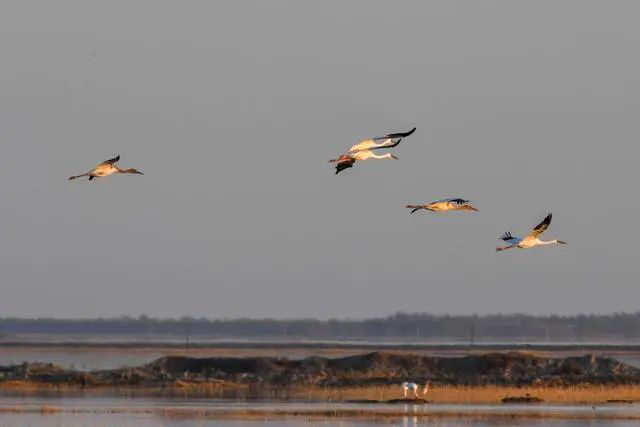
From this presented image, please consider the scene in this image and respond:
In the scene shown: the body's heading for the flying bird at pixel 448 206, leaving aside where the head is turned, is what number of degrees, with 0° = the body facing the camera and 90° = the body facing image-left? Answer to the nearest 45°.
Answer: approximately 270°
